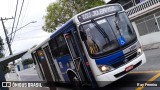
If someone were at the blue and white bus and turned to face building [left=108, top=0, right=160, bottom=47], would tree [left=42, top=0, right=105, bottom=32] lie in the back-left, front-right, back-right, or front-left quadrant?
front-left

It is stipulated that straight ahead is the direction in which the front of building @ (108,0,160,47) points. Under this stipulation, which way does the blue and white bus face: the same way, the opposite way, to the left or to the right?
to the left

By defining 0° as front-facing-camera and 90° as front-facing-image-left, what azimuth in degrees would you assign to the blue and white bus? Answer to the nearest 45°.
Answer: approximately 315°

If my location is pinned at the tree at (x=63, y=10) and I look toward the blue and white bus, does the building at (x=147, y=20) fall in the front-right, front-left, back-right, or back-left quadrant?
front-left

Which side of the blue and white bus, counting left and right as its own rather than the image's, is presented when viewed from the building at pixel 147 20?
left

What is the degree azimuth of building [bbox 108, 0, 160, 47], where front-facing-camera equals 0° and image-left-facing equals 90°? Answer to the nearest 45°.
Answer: approximately 45°

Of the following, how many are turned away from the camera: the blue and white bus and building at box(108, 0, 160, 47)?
0

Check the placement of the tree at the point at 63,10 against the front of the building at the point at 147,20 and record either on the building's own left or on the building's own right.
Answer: on the building's own right

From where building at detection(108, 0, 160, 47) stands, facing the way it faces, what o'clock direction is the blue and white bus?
The blue and white bus is roughly at 11 o'clock from the building.

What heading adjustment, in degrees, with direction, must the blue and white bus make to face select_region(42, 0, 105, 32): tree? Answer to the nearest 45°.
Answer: approximately 135° to its left
